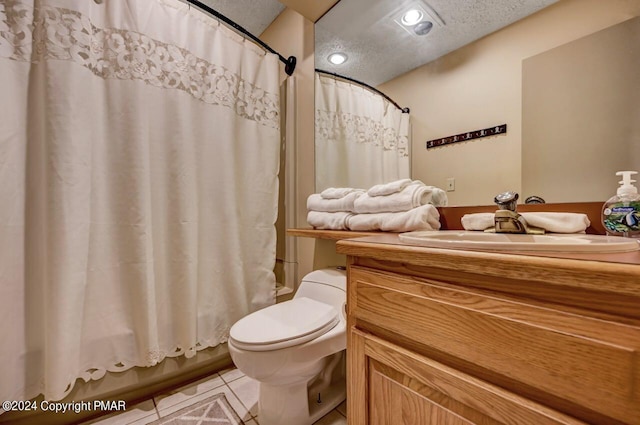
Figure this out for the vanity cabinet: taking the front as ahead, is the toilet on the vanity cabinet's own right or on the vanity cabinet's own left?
on the vanity cabinet's own right

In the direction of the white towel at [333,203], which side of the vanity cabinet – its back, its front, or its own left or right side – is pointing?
right

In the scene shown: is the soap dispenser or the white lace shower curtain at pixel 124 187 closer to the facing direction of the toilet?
the white lace shower curtain

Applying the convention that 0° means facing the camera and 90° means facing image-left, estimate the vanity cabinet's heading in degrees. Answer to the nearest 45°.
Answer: approximately 45°

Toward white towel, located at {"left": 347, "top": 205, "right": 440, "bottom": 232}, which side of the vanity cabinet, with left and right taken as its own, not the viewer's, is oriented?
right

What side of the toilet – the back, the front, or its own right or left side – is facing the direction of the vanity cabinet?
left

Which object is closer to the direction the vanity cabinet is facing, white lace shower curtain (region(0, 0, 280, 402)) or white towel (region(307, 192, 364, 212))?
the white lace shower curtain

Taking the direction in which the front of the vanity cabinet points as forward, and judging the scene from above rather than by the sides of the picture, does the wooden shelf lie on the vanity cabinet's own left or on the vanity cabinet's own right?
on the vanity cabinet's own right

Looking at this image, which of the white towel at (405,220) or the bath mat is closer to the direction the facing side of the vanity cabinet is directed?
the bath mat

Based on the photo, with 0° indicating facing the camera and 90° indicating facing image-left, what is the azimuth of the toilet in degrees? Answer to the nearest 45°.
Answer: approximately 45°
